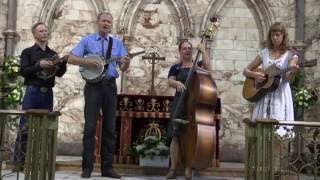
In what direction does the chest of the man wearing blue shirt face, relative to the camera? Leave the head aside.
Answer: toward the camera

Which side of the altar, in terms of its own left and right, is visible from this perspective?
front

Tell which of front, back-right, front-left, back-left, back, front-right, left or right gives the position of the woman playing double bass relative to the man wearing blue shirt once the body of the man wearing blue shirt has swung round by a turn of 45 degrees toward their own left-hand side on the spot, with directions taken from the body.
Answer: front-left

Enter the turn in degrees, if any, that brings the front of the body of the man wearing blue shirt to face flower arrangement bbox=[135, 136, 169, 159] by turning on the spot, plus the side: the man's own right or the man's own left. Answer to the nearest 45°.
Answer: approximately 135° to the man's own left

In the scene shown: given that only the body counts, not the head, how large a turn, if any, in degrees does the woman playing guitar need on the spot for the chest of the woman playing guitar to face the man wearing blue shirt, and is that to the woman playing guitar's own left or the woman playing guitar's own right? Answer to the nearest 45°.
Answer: approximately 90° to the woman playing guitar's own right

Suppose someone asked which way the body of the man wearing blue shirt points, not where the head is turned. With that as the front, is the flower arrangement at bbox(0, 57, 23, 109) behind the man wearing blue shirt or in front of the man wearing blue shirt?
behind

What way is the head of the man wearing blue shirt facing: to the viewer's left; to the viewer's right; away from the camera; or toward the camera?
toward the camera

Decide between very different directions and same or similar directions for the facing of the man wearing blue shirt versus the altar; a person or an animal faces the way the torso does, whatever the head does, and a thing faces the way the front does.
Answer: same or similar directions

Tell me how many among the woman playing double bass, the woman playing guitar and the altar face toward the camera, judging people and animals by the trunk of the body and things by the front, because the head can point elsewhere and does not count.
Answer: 3

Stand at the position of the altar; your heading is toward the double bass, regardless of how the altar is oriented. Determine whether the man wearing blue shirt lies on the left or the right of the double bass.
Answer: right

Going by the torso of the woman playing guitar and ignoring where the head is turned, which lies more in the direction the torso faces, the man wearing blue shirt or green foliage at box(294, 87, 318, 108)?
the man wearing blue shirt

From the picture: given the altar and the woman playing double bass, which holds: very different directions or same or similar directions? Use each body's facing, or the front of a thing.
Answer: same or similar directions

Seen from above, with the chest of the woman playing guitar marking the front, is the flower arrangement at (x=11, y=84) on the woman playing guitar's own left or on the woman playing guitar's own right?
on the woman playing guitar's own right

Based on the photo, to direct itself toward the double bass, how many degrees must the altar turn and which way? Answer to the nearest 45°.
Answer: approximately 45° to its left

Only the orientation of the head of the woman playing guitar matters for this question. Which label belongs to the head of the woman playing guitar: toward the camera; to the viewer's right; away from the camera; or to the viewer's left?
toward the camera

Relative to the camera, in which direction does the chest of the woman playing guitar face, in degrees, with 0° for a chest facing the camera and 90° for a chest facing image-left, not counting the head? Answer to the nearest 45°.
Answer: approximately 0°
